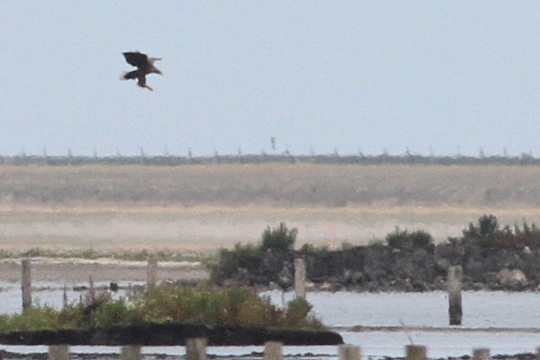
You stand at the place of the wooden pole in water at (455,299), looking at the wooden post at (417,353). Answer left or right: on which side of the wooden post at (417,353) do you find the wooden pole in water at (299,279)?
right

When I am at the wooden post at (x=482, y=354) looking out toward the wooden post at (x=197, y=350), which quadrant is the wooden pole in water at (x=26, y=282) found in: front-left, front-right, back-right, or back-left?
front-right

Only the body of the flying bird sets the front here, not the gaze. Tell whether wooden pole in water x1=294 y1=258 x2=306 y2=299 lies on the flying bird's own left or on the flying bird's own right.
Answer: on the flying bird's own right

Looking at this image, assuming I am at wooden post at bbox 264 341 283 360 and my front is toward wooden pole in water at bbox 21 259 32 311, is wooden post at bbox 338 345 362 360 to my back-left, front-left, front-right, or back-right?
back-right

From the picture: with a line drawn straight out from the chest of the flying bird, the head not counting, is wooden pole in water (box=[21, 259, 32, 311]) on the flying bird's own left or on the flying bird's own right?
on the flying bird's own right
